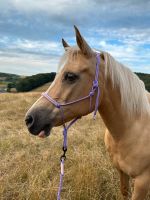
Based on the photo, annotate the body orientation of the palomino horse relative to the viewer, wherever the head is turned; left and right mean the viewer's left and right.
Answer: facing the viewer and to the left of the viewer
